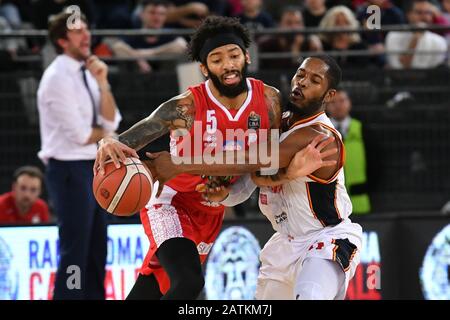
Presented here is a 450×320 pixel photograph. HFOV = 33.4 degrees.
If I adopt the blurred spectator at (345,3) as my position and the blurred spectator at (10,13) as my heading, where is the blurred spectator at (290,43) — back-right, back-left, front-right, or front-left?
front-left

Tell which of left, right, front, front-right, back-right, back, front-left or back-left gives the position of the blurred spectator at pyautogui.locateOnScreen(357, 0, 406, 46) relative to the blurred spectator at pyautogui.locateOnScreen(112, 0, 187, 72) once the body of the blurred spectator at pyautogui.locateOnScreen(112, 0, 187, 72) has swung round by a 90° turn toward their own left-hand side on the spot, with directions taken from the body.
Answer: front

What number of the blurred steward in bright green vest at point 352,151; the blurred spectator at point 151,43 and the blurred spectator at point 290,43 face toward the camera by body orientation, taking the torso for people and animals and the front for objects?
3

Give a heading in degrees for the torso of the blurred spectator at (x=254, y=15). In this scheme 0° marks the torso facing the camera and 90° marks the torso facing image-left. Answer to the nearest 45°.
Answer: approximately 0°

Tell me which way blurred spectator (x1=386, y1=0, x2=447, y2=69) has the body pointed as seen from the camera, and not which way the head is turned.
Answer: toward the camera

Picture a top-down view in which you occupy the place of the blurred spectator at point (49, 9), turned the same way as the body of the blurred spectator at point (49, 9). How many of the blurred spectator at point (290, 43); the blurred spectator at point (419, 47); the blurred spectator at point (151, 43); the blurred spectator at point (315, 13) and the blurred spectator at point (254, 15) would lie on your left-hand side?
5

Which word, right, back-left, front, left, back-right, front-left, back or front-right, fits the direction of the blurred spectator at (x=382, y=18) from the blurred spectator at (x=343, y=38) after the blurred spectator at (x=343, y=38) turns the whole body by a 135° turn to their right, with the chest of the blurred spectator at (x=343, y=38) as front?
right

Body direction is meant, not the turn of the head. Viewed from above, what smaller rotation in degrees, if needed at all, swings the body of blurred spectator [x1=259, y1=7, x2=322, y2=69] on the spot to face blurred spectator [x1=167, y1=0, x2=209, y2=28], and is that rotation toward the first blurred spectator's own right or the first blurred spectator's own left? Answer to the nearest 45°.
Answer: approximately 90° to the first blurred spectator's own right

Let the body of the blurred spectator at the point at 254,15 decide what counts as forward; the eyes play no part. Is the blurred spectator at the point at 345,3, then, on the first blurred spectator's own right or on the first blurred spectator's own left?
on the first blurred spectator's own left

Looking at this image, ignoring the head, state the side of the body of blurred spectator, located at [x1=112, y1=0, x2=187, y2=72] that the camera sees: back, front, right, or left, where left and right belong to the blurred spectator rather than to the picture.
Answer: front

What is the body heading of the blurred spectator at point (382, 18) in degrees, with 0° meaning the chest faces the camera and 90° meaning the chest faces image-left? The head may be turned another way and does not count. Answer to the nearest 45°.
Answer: approximately 0°

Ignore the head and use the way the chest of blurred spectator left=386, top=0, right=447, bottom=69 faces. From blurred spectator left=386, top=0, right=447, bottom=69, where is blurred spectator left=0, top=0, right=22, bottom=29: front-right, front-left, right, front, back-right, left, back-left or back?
right
